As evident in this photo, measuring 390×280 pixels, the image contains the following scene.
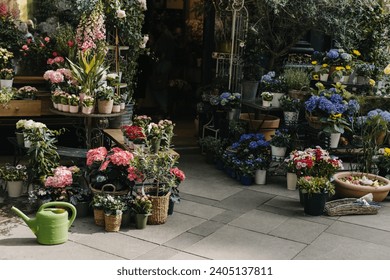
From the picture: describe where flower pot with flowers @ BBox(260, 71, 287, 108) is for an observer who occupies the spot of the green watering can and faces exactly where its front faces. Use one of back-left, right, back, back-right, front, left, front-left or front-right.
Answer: back-right

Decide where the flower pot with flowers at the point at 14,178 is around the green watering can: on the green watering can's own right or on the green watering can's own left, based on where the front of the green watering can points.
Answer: on the green watering can's own right

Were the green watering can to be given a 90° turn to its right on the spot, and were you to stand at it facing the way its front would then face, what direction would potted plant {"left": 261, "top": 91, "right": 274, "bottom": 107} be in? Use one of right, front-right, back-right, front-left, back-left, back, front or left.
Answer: front-right

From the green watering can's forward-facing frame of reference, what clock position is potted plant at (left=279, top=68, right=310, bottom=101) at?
The potted plant is roughly at 5 o'clock from the green watering can.

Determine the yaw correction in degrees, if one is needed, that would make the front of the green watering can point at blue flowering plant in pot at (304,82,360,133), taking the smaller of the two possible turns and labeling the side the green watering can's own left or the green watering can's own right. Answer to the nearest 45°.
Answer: approximately 180°

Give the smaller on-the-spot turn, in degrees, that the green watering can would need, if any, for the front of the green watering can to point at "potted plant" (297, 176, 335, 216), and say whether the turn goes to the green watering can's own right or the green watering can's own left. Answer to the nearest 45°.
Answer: approximately 180°

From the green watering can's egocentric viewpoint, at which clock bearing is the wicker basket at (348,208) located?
The wicker basket is roughly at 6 o'clock from the green watering can.

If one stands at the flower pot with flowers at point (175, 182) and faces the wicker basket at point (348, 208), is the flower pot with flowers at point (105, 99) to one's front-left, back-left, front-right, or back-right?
back-left

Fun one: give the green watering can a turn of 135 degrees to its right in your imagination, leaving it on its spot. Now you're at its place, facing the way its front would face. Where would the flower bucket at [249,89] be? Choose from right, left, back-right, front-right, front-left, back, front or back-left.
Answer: front

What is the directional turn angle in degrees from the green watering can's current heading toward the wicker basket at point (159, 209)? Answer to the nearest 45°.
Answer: approximately 180°

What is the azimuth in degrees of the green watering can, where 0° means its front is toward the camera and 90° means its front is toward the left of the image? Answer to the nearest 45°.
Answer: approximately 90°

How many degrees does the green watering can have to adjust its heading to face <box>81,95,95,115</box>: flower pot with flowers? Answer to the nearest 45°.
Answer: approximately 90° to its right

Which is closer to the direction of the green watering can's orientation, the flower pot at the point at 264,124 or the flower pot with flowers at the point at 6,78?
the flower pot with flowers

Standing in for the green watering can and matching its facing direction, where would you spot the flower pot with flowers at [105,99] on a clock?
The flower pot with flowers is roughly at 4 o'clock from the green watering can.
